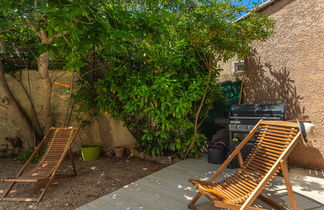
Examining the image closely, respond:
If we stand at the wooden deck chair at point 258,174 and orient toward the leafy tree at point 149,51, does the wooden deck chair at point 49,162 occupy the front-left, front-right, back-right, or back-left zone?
front-left

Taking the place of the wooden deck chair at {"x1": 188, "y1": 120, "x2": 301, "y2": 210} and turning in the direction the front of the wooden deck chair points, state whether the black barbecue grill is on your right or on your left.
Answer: on your right

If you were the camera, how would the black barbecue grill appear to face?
facing the viewer

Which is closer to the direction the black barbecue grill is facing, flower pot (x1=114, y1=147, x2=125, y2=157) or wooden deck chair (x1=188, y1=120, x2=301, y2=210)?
the wooden deck chair

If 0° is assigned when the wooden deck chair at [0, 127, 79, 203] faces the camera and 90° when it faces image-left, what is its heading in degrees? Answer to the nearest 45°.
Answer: approximately 45°

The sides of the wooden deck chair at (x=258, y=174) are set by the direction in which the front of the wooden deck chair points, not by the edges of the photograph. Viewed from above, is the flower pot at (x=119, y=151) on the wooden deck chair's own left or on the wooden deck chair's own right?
on the wooden deck chair's own right

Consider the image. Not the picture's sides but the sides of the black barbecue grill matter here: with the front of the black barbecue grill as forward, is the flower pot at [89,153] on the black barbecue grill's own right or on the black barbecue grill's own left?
on the black barbecue grill's own right

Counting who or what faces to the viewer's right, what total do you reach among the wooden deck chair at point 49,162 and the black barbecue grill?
0

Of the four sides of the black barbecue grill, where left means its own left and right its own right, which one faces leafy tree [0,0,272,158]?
right

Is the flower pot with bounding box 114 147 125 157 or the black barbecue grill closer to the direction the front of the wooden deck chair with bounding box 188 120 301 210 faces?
the flower pot

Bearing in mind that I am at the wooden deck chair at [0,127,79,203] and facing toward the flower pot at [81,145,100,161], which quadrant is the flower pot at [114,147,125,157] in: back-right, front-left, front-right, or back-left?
front-right

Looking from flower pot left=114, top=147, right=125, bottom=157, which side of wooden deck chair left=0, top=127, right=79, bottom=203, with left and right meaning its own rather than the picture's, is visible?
back

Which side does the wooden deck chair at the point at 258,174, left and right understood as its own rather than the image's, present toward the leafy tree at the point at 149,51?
right
